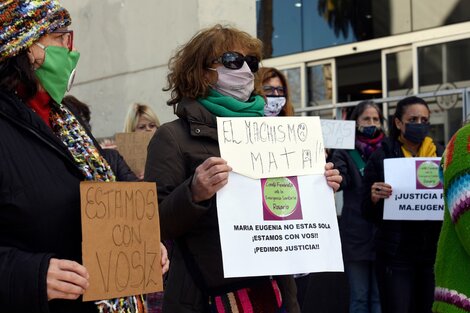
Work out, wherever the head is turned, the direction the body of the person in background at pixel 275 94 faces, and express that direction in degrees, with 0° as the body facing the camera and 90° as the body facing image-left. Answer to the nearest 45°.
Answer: approximately 0°

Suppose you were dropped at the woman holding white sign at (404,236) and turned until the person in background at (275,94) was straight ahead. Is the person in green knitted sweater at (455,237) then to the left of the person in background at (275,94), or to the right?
left

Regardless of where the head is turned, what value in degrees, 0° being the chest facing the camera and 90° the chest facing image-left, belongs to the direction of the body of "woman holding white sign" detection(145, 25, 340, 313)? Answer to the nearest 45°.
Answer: approximately 315°

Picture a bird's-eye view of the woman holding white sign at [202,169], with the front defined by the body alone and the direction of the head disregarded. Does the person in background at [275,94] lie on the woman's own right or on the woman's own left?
on the woman's own left

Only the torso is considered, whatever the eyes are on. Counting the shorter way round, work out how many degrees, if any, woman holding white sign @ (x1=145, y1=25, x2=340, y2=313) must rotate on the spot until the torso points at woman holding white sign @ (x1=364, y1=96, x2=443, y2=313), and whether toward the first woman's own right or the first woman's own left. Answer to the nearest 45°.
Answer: approximately 90° to the first woman's own left

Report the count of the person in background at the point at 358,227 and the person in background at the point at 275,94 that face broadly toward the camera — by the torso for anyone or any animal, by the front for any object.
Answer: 2

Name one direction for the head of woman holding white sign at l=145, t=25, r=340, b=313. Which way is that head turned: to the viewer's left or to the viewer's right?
to the viewer's right
